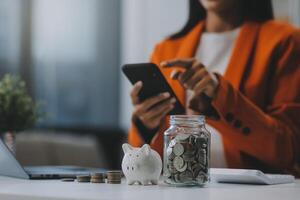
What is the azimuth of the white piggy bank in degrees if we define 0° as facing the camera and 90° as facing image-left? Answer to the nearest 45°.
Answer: approximately 45°

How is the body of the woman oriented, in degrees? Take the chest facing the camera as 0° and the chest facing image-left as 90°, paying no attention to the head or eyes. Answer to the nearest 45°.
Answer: approximately 45°
